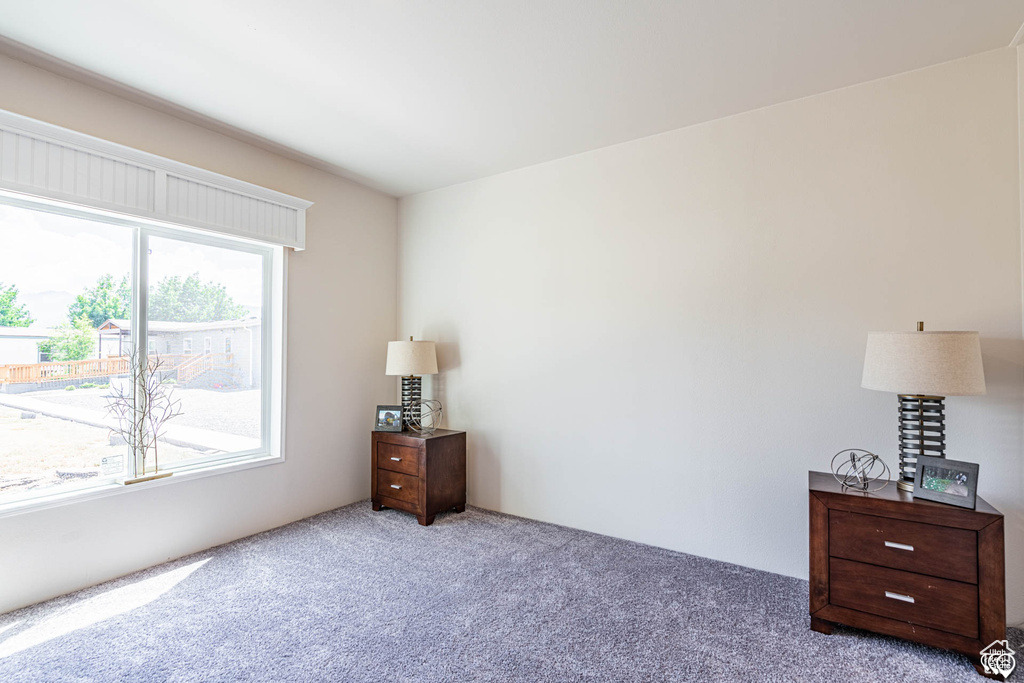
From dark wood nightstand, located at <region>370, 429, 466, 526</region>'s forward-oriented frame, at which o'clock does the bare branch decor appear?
The bare branch decor is roughly at 1 o'clock from the dark wood nightstand.

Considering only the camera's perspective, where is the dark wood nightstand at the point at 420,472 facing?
facing the viewer and to the left of the viewer

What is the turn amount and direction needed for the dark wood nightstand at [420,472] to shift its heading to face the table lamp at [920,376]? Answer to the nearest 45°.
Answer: approximately 90° to its left

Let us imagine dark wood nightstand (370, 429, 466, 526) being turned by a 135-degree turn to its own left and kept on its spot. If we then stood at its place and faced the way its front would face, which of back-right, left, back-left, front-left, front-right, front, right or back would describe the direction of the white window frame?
back

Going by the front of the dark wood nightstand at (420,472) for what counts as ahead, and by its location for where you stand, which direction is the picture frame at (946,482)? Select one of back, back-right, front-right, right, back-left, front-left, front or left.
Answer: left

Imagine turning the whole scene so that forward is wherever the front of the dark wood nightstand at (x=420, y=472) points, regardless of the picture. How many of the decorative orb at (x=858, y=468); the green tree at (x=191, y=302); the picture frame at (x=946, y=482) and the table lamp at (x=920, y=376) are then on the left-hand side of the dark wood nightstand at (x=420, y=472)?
3

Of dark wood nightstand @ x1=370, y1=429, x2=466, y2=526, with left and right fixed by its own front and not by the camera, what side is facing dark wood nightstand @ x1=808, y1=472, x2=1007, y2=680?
left
